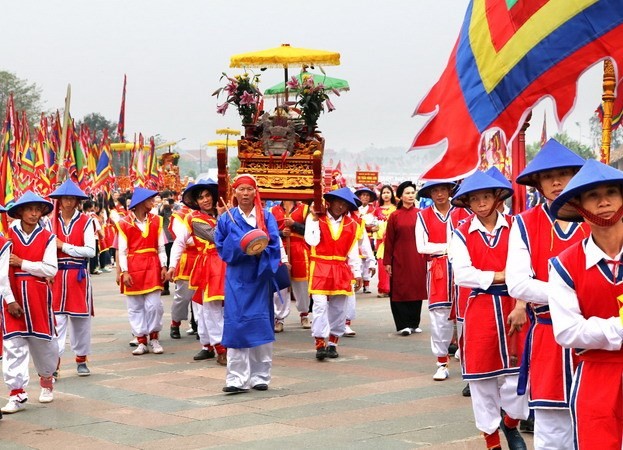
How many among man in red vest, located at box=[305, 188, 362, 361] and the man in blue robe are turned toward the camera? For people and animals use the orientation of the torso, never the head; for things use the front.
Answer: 2

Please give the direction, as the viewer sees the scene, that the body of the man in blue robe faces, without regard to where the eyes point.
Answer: toward the camera

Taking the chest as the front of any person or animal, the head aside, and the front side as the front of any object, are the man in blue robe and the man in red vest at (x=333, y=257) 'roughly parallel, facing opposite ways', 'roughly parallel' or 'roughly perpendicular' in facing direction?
roughly parallel

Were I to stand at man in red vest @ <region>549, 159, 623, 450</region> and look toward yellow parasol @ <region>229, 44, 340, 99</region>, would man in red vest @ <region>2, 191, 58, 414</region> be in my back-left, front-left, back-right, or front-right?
front-left

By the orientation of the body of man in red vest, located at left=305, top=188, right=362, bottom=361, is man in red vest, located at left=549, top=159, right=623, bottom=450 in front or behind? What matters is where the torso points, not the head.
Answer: in front

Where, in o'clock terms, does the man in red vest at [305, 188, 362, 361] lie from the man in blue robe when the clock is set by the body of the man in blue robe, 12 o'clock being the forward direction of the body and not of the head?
The man in red vest is roughly at 7 o'clock from the man in blue robe.

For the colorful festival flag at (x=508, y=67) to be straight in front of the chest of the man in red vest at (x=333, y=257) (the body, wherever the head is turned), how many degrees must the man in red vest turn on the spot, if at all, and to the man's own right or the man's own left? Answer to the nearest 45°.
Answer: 0° — they already face it

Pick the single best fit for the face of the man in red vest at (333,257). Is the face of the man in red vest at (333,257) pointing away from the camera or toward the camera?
toward the camera

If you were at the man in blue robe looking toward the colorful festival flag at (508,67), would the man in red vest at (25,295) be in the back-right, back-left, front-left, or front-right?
back-right

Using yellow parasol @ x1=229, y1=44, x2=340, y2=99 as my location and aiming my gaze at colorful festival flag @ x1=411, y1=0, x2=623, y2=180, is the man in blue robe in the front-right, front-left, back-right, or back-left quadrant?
front-right
